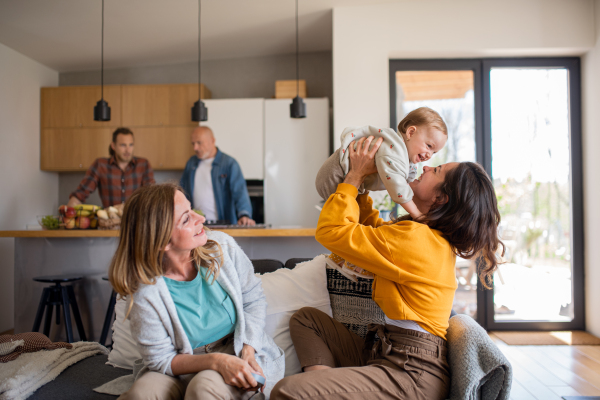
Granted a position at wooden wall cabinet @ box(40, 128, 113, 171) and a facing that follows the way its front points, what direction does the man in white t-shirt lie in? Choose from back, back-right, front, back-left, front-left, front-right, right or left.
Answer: front-left

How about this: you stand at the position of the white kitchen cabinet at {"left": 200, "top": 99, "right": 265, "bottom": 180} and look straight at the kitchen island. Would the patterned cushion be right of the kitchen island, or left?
left

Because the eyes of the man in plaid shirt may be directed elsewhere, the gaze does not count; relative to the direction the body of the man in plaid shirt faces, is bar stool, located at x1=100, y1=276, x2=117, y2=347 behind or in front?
in front

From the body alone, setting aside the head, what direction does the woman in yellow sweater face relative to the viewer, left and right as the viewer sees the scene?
facing to the left of the viewer

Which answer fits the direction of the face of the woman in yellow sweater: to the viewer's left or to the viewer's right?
to the viewer's left

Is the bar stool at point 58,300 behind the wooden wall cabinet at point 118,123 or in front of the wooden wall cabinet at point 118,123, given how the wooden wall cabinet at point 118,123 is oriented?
in front

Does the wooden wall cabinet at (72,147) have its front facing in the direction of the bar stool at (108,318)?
yes

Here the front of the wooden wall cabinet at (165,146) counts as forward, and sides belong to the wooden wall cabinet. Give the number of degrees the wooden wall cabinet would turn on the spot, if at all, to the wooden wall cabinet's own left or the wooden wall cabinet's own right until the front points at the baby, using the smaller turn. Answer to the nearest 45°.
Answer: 0° — it already faces them

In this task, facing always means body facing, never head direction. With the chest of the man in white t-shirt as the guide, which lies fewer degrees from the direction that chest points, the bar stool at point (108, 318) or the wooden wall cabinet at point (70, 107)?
the bar stool

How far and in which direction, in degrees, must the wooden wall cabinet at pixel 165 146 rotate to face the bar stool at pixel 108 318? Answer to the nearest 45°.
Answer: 0° — it already faces it

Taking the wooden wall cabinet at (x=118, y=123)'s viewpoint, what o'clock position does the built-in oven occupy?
The built-in oven is roughly at 10 o'clock from the wooden wall cabinet.
